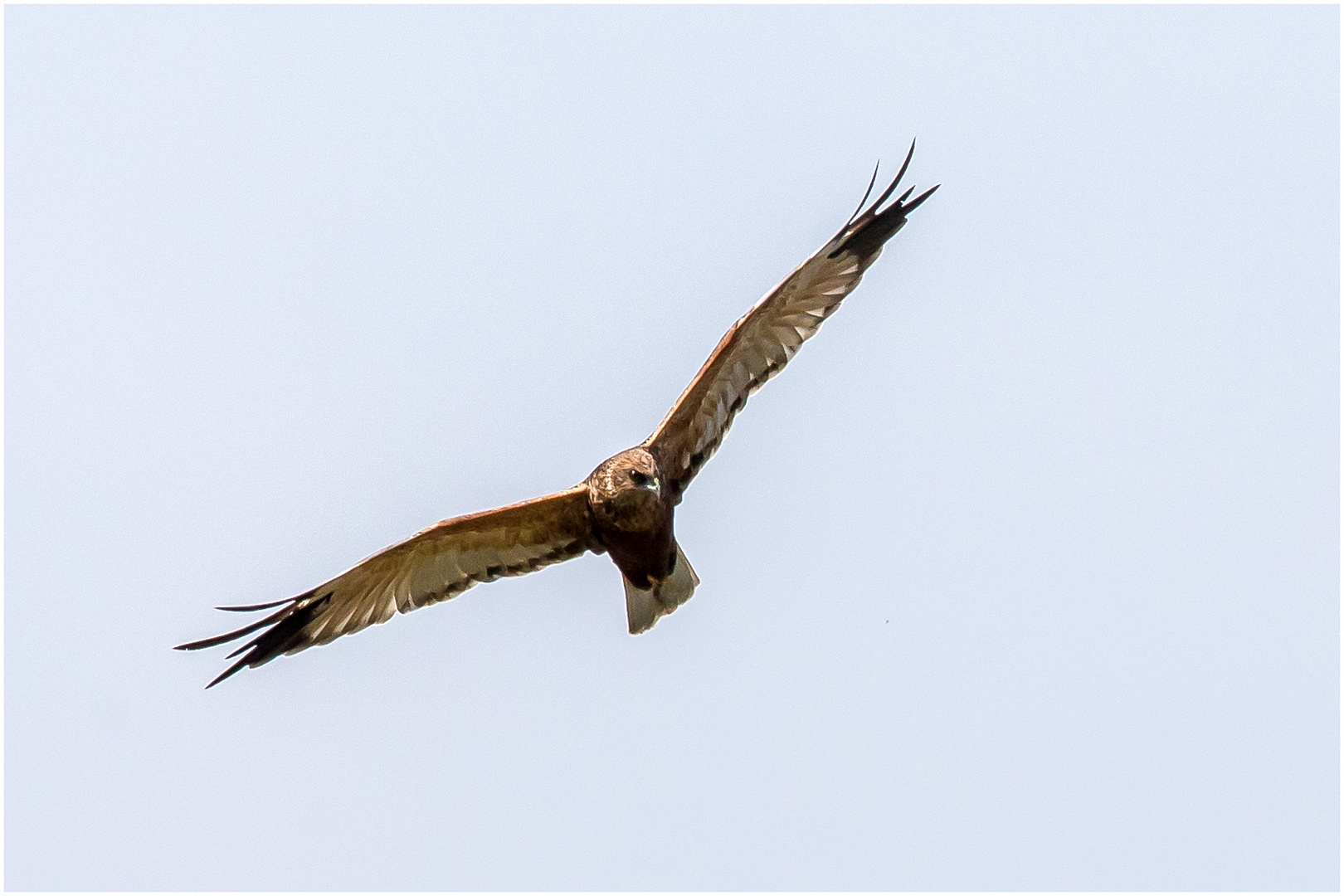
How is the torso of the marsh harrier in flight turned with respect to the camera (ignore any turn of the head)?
toward the camera
